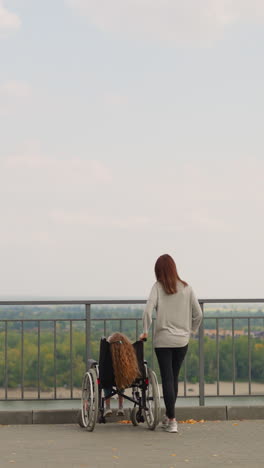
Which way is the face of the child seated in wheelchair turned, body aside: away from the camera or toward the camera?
away from the camera

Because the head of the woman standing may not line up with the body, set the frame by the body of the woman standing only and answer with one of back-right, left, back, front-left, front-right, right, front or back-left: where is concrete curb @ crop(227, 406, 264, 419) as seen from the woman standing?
front-right

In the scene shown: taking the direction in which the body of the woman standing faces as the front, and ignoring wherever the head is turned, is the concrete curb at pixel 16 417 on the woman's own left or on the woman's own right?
on the woman's own left

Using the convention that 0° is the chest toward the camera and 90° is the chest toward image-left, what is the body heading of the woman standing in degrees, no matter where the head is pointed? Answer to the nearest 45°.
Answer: approximately 180°

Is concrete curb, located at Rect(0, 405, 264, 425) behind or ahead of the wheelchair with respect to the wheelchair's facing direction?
ahead

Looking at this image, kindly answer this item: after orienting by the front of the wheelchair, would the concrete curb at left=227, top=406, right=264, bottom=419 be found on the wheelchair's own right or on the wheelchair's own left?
on the wheelchair's own right

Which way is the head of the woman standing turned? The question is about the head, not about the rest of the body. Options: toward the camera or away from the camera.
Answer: away from the camera

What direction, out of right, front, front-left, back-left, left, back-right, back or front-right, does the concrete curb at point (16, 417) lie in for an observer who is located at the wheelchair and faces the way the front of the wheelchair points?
front-left

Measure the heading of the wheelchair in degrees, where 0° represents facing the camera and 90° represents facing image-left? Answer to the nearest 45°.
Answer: approximately 180°

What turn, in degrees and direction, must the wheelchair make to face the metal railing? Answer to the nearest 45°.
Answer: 0° — it already faces it
